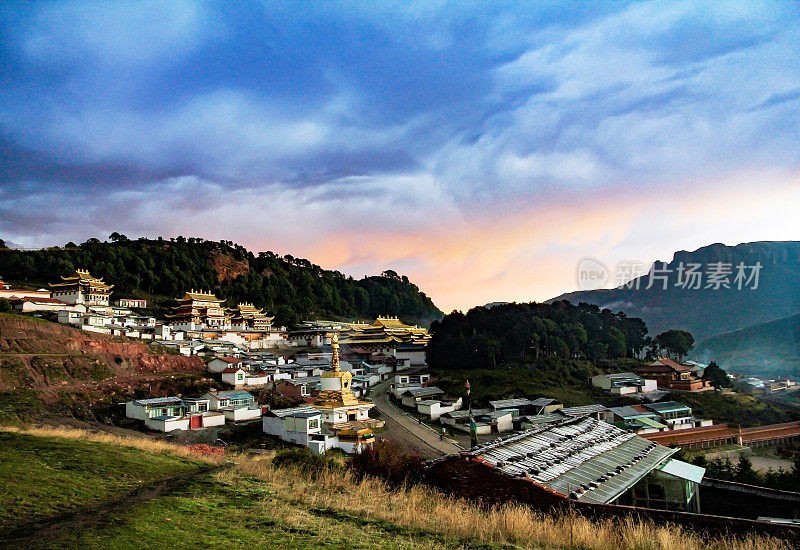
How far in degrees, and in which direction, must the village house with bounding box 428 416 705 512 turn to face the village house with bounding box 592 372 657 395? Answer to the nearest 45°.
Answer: approximately 135° to its left

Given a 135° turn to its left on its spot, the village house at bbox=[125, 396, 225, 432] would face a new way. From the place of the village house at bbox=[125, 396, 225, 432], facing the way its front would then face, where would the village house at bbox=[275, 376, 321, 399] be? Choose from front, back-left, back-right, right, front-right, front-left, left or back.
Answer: front-right

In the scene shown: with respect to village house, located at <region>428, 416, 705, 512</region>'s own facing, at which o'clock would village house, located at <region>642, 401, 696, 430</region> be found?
village house, located at <region>642, 401, 696, 430</region> is roughly at 8 o'clock from village house, located at <region>428, 416, 705, 512</region>.

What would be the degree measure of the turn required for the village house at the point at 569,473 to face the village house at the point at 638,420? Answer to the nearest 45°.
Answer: approximately 135° to its left

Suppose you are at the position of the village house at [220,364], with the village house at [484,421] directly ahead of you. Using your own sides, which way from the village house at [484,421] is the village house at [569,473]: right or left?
right

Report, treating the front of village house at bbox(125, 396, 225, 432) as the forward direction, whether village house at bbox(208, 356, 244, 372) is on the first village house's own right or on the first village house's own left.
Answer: on the first village house's own left

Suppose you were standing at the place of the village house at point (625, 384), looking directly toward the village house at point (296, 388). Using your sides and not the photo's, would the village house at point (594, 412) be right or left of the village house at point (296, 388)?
left

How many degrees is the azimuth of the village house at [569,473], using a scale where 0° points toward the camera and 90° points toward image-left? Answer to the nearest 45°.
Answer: approximately 315°

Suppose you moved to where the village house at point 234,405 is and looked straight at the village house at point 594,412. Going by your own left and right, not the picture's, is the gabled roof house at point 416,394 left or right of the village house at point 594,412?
left
